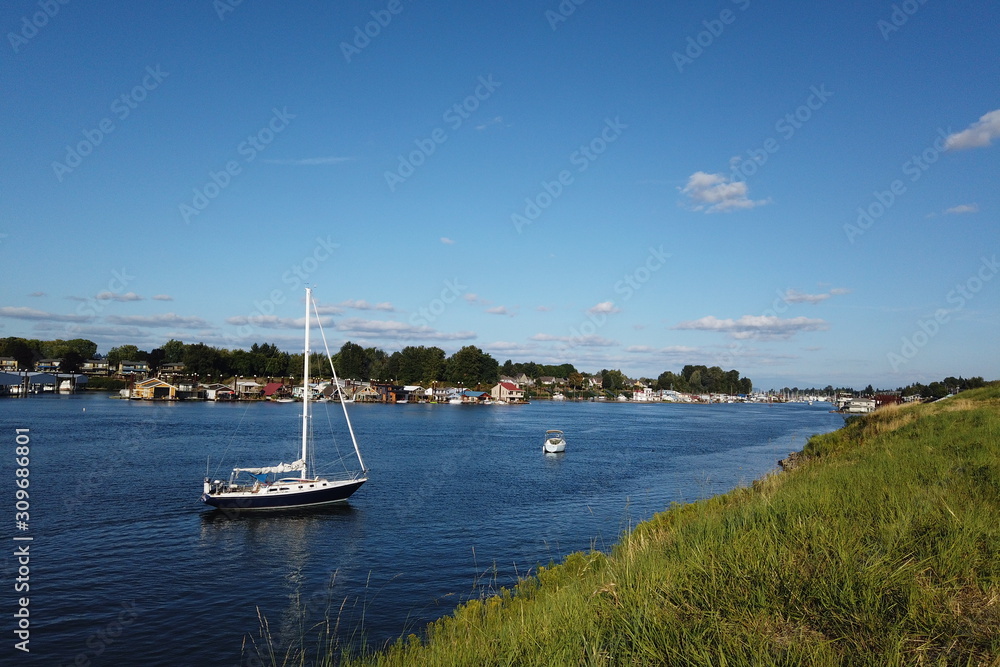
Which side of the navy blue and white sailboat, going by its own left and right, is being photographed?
right
